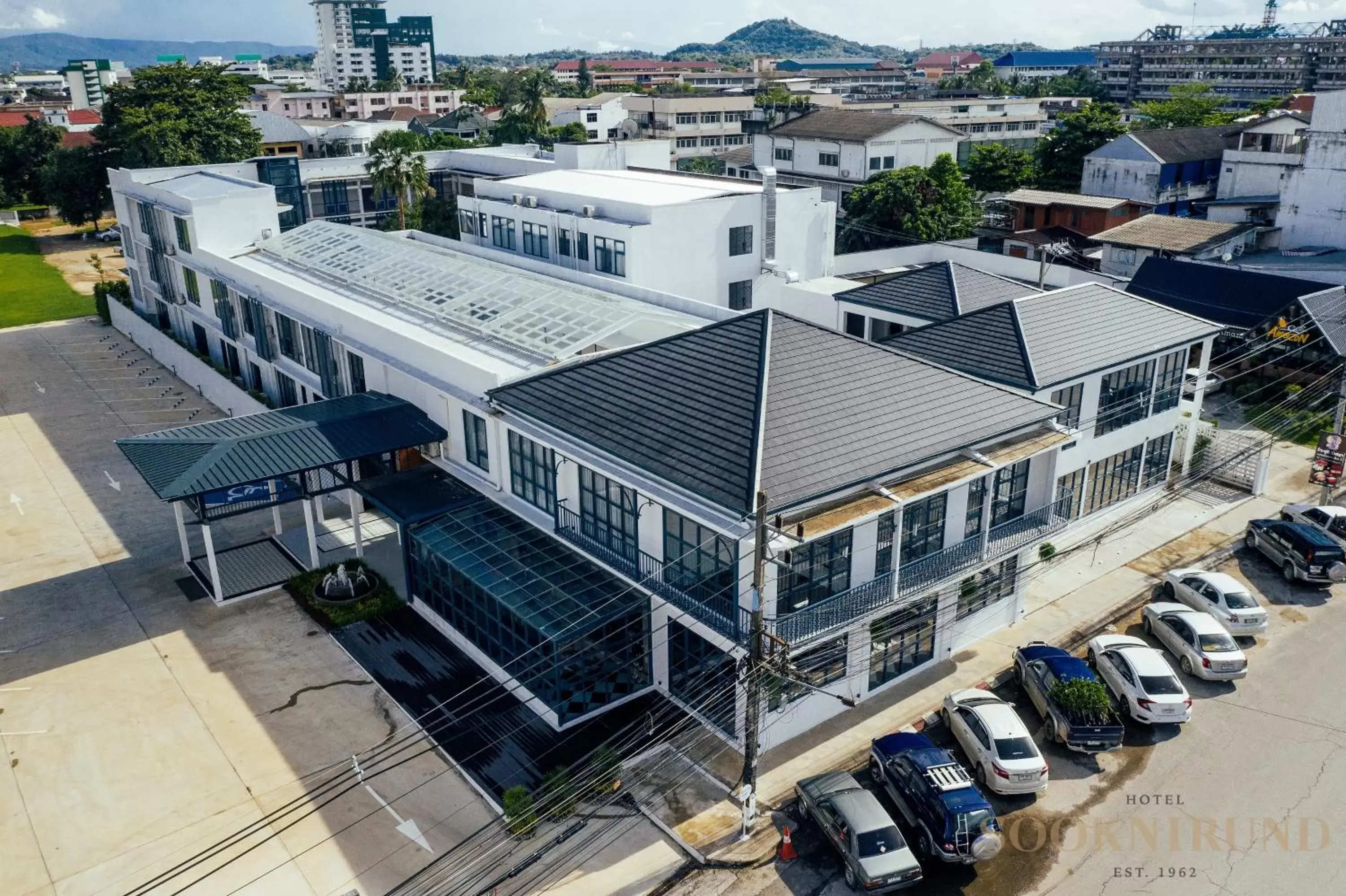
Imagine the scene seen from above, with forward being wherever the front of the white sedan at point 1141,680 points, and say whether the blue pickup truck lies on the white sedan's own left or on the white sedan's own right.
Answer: on the white sedan's own left

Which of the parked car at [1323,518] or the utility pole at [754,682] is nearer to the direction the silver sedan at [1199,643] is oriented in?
the parked car

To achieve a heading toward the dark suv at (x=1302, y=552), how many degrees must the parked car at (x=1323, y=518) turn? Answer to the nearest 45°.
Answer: approximately 135° to its left

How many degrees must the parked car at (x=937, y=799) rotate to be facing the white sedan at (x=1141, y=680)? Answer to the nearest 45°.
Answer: approximately 90° to its right

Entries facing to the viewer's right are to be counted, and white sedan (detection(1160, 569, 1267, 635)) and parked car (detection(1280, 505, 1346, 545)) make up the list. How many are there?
0

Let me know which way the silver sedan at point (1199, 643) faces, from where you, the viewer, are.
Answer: facing away from the viewer and to the left of the viewer

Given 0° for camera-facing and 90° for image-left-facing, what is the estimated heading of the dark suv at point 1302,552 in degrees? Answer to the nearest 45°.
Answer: approximately 135°

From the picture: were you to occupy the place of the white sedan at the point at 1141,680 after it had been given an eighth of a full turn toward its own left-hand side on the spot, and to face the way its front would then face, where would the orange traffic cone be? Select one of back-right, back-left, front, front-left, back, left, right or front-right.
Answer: front-left

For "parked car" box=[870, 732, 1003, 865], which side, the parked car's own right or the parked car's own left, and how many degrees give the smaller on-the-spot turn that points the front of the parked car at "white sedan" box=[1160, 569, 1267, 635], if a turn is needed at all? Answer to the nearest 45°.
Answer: approximately 90° to the parked car's own right

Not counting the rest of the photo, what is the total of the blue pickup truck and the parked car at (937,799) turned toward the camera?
0

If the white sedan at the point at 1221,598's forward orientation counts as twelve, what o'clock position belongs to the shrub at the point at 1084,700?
The shrub is roughly at 8 o'clock from the white sedan.

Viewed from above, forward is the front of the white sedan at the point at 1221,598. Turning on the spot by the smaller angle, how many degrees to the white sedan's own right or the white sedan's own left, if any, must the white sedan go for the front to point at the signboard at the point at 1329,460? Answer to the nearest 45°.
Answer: approximately 45° to the white sedan's own right
